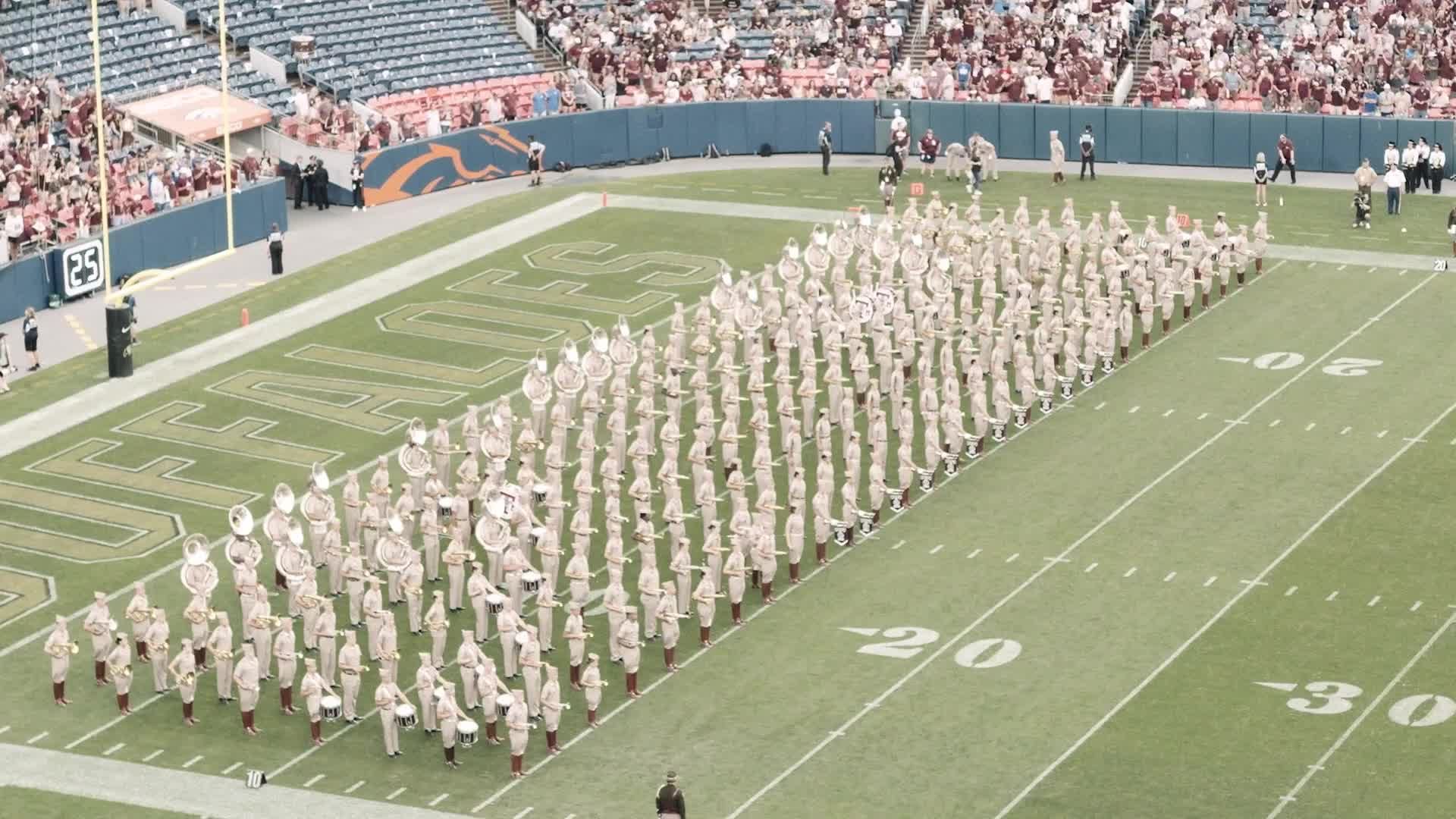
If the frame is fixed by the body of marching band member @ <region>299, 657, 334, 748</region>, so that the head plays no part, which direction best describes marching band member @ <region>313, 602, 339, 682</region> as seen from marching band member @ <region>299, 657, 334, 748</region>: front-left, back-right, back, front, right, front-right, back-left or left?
back-left

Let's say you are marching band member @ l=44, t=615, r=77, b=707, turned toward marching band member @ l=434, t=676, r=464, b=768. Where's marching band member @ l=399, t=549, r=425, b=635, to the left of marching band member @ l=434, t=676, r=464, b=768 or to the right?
left

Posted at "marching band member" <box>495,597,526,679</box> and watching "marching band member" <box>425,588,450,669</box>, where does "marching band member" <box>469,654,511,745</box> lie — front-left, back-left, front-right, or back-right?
back-left

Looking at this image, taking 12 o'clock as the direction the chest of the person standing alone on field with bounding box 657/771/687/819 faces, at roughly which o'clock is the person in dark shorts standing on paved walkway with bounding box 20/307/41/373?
the person in dark shorts standing on paved walkway with bounding box 20/307/41/373 is roughly at 11 o'clock from the person standing alone on field with bounding box 657/771/687/819.

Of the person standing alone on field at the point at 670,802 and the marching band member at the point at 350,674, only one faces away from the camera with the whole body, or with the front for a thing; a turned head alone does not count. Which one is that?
the person standing alone on field

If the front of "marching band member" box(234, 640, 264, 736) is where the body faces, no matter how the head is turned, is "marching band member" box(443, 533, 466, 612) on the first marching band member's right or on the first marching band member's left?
on the first marching band member's left
